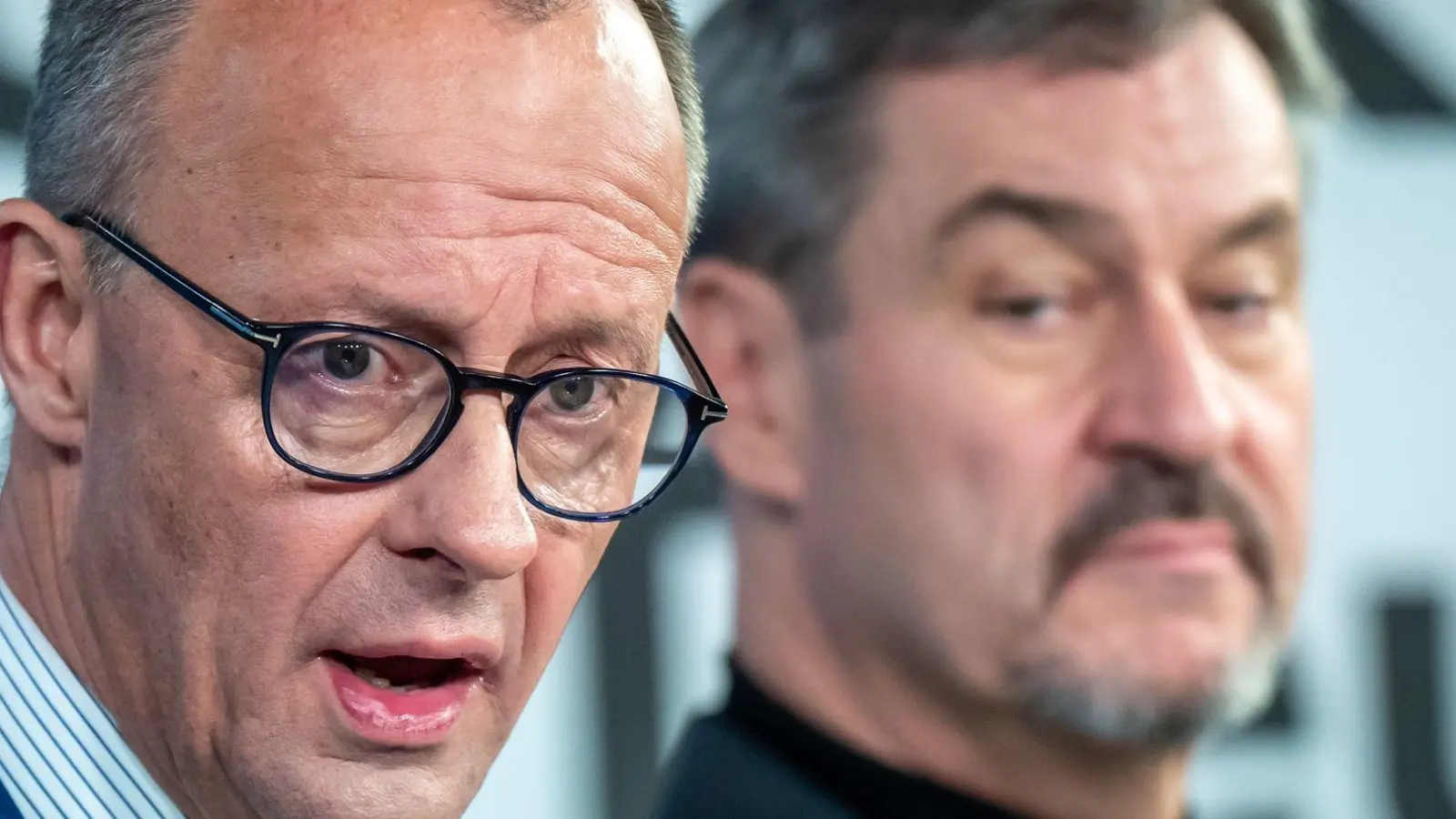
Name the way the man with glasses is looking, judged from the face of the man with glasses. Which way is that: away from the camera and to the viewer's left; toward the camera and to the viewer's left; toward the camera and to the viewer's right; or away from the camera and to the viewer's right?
toward the camera and to the viewer's right
